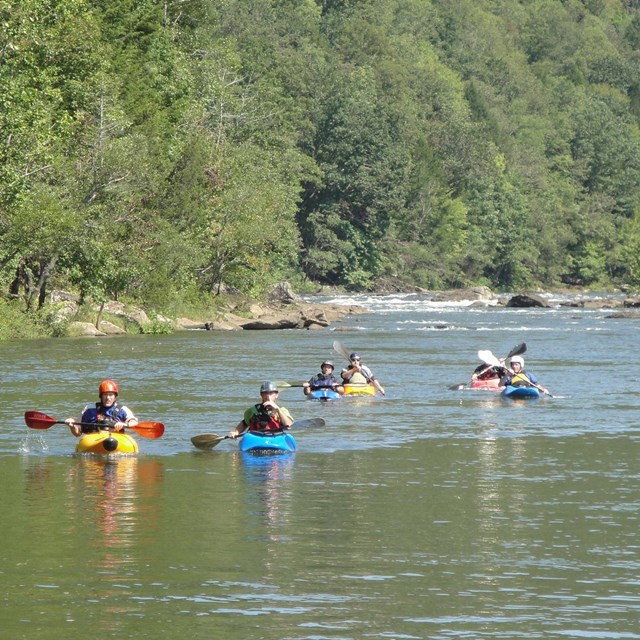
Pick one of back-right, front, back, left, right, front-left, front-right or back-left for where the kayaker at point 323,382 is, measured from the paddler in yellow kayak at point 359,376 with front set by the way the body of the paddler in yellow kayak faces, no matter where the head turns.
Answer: front-right

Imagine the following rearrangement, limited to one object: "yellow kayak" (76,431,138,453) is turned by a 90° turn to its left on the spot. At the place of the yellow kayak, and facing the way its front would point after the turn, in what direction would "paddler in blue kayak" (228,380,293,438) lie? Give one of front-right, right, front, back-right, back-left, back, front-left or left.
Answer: front

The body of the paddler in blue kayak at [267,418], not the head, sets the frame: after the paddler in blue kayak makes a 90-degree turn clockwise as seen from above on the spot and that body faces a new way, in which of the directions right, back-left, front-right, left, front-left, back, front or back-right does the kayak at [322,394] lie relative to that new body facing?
right

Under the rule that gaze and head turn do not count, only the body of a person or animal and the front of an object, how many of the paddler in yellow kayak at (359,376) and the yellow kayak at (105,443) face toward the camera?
2

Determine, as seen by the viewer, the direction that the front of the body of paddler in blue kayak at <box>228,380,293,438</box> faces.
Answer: toward the camera

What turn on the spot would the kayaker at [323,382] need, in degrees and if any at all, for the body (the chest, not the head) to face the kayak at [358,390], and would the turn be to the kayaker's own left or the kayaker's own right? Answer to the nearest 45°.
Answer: approximately 135° to the kayaker's own left

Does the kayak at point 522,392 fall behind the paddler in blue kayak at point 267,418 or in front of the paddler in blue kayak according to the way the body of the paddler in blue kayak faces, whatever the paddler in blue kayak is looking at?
behind

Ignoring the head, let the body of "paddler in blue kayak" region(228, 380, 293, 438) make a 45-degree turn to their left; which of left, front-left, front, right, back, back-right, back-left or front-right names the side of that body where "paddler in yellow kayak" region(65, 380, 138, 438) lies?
back-right

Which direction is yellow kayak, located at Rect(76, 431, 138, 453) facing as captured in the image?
toward the camera

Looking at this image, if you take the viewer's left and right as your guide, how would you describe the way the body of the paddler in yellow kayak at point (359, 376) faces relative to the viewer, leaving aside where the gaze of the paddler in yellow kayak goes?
facing the viewer

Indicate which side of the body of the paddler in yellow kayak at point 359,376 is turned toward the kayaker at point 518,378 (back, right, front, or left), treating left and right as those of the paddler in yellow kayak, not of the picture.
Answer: left

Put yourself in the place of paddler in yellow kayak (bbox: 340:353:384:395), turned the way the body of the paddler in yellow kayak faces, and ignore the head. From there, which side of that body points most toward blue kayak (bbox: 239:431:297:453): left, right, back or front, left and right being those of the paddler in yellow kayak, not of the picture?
front
